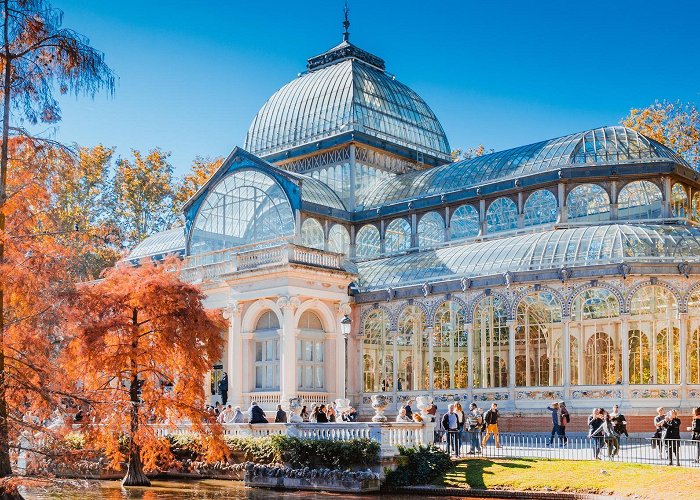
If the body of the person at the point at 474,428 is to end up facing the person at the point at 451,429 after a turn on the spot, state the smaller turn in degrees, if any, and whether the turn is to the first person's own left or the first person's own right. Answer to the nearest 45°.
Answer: approximately 45° to the first person's own right

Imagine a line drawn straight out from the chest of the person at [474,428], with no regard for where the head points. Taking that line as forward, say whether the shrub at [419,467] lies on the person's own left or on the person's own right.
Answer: on the person's own right

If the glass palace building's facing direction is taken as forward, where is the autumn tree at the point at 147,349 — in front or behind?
in front

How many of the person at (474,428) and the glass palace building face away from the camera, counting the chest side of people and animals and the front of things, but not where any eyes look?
0

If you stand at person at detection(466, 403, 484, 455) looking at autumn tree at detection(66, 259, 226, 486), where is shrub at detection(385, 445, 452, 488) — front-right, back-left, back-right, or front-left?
front-left

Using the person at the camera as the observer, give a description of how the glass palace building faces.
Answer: facing the viewer and to the left of the viewer

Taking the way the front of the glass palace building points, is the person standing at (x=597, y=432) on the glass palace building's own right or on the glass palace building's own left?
on the glass palace building's own left

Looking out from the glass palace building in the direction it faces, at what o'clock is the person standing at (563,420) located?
The person standing is roughly at 10 o'clock from the glass palace building.
